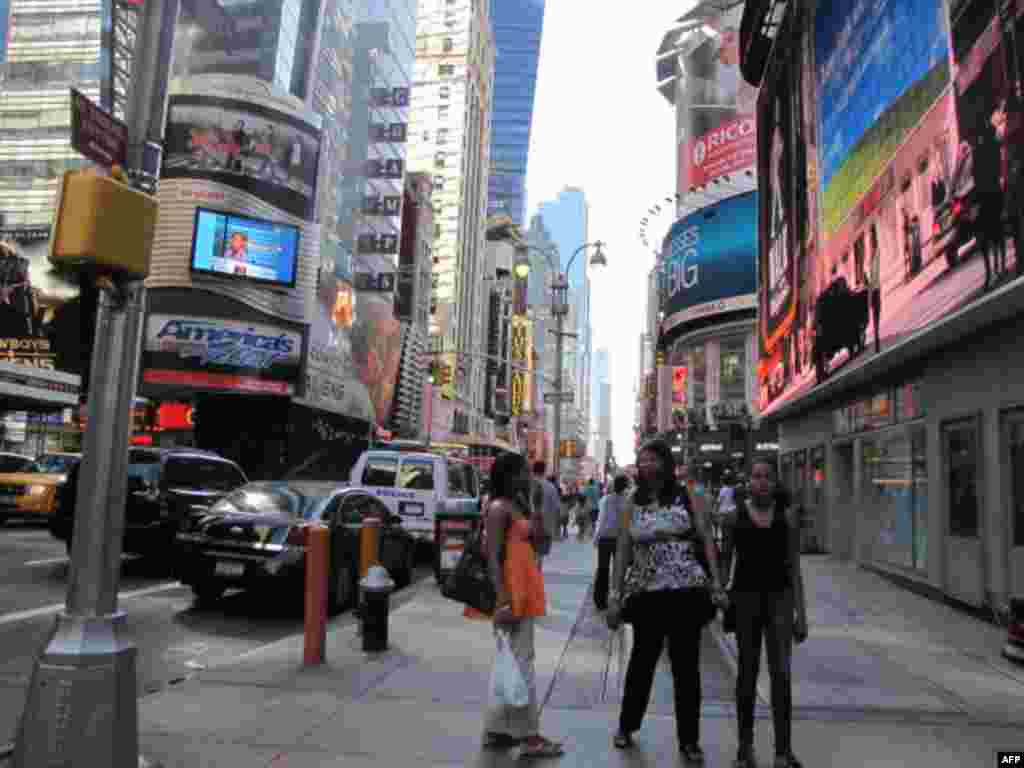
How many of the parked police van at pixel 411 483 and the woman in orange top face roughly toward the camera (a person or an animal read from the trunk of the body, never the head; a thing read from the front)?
0

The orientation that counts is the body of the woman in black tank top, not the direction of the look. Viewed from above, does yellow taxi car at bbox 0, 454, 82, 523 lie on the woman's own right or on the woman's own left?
on the woman's own right

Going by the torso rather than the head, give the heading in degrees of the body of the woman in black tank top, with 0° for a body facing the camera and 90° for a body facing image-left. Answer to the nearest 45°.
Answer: approximately 0°

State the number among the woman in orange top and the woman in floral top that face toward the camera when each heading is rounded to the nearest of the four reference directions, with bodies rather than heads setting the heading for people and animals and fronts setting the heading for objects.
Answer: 1

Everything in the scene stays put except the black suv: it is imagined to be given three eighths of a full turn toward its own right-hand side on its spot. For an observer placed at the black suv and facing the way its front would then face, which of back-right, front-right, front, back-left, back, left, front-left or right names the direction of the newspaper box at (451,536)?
front-left

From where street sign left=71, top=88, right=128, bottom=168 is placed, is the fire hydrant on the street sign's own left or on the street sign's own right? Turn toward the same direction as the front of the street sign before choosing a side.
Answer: on the street sign's own left

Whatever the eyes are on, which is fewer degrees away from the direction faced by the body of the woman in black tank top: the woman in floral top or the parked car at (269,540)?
the woman in floral top

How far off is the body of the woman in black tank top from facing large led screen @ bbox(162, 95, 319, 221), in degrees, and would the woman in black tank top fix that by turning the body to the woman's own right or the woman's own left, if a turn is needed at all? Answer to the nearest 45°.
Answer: approximately 135° to the woman's own right
